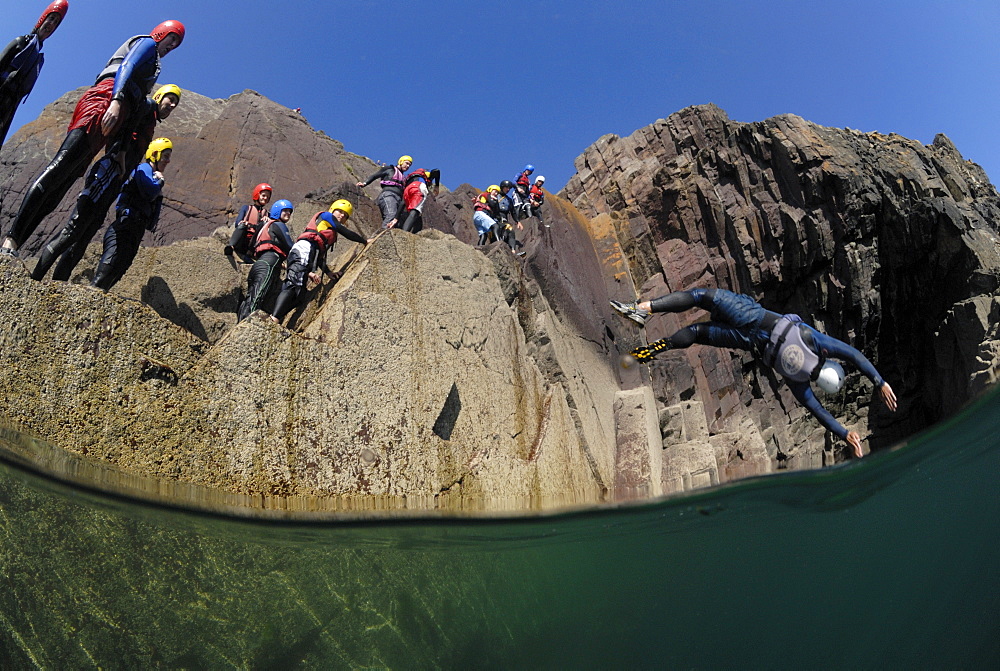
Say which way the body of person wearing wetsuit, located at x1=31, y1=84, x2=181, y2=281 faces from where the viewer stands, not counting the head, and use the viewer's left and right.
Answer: facing to the right of the viewer

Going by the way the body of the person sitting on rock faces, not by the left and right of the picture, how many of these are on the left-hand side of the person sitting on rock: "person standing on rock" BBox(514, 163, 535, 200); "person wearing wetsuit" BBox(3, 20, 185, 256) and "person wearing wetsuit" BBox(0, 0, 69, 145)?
1

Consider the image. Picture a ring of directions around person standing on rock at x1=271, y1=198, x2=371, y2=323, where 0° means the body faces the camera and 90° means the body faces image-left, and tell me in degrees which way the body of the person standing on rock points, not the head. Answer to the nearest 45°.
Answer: approximately 270°

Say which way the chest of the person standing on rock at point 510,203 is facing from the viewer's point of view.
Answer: toward the camera

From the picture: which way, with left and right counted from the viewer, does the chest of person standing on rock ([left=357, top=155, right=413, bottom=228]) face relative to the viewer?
facing the viewer and to the right of the viewer

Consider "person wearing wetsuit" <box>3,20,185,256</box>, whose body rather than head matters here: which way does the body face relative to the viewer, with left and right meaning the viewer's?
facing to the right of the viewer

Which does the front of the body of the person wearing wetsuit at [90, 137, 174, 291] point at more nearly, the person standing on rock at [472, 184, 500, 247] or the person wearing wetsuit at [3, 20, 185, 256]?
the person standing on rock

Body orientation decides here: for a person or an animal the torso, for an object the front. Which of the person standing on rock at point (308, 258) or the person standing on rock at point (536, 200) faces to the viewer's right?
the person standing on rock at point (308, 258)

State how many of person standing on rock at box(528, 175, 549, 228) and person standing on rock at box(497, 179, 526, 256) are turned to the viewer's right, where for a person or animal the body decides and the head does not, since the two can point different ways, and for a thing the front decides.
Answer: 0
